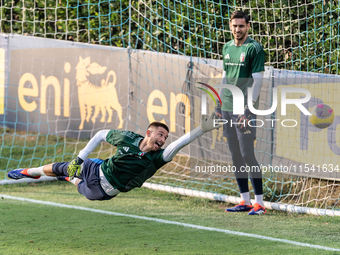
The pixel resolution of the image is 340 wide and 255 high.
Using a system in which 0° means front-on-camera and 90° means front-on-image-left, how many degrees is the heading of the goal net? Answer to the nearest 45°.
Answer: approximately 45°

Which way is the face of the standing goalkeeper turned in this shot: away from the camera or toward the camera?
toward the camera

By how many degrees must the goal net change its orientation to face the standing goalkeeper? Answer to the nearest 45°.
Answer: approximately 45° to its left

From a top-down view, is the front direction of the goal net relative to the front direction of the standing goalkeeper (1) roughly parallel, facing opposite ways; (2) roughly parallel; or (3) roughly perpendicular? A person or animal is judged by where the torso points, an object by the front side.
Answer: roughly parallel

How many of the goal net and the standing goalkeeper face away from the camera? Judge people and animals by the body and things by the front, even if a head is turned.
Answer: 0

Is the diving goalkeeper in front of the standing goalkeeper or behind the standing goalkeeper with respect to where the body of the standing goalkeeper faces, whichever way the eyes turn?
in front

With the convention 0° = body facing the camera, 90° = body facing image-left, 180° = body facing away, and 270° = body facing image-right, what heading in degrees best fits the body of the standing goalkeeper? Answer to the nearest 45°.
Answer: approximately 45°

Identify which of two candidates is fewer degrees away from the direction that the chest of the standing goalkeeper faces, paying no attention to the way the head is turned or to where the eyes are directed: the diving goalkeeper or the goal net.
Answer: the diving goalkeeper
